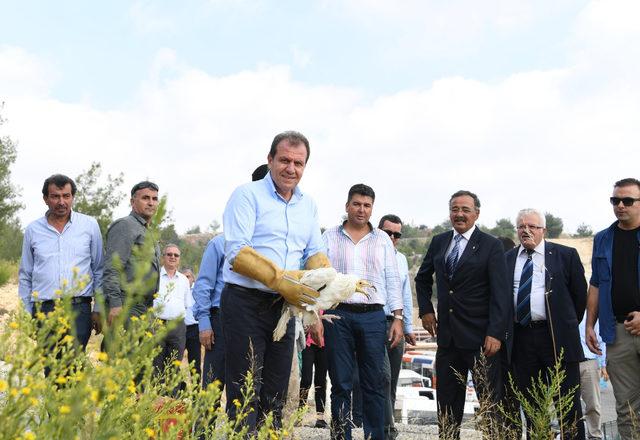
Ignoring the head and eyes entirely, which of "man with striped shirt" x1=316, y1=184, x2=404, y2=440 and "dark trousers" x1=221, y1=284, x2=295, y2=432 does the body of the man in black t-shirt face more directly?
the dark trousers

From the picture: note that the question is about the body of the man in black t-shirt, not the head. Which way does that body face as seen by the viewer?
toward the camera

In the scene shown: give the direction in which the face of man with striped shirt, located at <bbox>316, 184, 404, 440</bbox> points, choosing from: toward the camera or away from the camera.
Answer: toward the camera

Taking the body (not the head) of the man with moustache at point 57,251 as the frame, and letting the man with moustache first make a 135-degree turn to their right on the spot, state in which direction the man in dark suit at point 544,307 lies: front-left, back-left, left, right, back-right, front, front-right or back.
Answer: back-right

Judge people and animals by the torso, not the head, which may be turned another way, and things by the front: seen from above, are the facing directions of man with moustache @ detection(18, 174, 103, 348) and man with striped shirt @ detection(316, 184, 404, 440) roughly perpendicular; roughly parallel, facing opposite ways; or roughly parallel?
roughly parallel

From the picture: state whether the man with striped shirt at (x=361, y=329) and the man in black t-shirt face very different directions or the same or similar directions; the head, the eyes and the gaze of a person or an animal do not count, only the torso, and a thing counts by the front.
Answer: same or similar directions

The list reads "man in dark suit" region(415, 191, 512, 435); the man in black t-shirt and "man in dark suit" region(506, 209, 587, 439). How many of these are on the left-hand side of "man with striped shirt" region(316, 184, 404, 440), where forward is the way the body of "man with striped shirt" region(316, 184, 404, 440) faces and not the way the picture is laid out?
3

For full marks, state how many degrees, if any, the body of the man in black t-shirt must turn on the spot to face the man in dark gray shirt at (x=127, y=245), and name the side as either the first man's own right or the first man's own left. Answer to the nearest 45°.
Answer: approximately 45° to the first man's own right

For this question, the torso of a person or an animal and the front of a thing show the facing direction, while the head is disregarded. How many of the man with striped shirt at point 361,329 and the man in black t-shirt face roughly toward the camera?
2

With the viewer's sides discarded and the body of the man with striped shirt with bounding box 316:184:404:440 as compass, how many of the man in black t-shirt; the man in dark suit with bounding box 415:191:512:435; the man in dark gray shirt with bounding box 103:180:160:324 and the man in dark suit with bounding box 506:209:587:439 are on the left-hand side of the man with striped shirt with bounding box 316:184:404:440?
3

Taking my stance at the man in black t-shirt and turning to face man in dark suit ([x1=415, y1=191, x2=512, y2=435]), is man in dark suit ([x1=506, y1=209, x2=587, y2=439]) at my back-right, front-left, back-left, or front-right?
front-right

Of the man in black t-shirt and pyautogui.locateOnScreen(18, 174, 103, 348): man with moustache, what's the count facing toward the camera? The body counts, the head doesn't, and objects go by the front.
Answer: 2

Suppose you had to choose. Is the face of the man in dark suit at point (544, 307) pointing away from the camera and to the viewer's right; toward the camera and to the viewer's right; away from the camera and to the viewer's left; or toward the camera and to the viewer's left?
toward the camera and to the viewer's left

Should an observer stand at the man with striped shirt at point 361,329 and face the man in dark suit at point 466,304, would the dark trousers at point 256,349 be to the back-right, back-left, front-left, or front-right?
back-right

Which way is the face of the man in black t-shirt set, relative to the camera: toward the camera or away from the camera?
toward the camera

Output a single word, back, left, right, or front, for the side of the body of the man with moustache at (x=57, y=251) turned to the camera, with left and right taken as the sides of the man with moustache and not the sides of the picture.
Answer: front

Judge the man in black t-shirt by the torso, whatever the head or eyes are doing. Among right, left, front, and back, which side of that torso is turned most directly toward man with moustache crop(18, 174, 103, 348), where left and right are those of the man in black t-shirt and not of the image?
right
